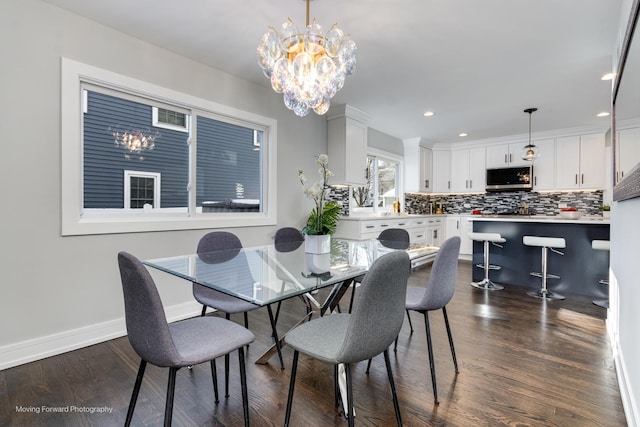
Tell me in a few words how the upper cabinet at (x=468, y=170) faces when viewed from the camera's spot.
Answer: facing the viewer

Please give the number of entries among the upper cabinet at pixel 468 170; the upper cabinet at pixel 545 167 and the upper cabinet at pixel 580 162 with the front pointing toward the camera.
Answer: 3

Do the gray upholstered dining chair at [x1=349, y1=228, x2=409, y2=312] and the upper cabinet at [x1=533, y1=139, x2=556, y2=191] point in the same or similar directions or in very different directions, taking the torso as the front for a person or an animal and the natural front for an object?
same or similar directions

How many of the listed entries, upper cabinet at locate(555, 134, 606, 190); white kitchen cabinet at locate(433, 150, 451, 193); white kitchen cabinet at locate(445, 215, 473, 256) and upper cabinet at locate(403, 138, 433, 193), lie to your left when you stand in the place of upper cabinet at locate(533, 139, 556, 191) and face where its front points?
1

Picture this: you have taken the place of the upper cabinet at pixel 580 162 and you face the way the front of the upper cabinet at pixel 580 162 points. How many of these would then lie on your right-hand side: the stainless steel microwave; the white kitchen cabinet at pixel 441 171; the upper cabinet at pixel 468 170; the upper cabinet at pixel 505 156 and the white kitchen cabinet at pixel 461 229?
5

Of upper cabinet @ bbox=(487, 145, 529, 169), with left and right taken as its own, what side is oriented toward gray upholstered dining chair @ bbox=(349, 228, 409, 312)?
front

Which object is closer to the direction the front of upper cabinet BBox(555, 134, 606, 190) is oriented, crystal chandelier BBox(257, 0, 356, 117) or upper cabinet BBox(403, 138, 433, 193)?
the crystal chandelier

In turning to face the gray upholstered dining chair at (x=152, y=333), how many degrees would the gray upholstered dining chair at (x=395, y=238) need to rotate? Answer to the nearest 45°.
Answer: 0° — it already faces it

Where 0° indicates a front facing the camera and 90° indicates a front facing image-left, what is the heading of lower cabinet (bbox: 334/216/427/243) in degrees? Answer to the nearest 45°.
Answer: approximately 315°

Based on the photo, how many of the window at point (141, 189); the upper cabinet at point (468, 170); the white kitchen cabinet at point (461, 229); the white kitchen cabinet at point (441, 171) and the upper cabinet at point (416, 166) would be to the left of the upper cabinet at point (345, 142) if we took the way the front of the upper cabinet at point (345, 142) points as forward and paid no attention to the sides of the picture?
4

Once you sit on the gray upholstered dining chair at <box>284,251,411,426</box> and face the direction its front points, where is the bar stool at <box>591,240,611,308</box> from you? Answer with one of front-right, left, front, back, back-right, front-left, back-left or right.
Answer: right

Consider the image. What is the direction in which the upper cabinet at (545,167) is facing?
toward the camera

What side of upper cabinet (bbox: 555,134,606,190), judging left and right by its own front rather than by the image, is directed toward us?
front

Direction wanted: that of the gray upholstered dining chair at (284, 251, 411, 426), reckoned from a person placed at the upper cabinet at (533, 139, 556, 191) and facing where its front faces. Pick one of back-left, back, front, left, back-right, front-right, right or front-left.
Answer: front

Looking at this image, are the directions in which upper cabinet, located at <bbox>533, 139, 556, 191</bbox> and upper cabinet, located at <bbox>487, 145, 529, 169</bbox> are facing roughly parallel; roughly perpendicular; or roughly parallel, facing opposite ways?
roughly parallel

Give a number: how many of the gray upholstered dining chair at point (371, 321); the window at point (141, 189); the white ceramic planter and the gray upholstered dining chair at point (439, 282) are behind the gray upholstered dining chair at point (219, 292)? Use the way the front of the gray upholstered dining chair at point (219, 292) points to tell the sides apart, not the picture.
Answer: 1

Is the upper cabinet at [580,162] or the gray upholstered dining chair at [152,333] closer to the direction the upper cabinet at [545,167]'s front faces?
the gray upholstered dining chair

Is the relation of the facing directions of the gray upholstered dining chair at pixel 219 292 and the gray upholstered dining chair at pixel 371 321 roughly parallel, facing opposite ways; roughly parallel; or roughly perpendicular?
roughly parallel, facing opposite ways

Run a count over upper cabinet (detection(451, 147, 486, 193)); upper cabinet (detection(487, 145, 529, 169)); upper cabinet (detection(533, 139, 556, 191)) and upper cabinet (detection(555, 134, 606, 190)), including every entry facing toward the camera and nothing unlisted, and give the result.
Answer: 4

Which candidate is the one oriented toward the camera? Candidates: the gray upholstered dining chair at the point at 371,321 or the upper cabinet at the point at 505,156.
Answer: the upper cabinet

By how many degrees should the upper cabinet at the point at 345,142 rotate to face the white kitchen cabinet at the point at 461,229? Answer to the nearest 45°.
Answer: approximately 90° to its left
